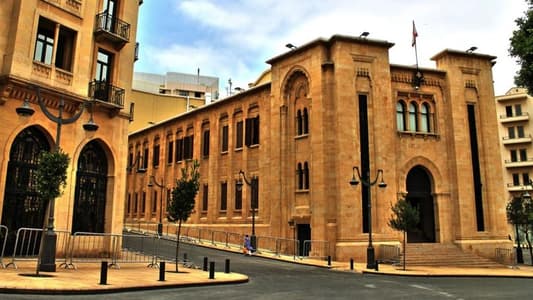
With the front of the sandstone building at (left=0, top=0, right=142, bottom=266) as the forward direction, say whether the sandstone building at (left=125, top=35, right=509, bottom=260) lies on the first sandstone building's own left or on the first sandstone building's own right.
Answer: on the first sandstone building's own left

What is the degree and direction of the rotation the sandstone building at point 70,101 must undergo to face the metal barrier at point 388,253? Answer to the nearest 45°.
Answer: approximately 45° to its left

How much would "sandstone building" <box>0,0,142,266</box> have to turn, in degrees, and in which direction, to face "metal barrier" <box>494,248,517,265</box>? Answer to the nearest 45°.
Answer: approximately 45° to its left

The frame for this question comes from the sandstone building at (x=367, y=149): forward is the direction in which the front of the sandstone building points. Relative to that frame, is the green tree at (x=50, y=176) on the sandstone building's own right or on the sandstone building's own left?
on the sandstone building's own right

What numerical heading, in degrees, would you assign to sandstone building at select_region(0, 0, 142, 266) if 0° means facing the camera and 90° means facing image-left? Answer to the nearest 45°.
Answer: approximately 315°

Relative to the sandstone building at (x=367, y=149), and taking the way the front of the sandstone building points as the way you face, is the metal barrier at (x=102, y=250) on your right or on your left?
on your right
